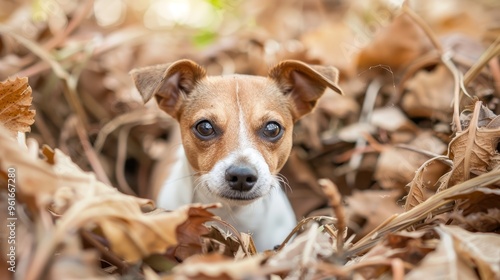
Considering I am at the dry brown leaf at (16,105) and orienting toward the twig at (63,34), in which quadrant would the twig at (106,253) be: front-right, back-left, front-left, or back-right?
back-right

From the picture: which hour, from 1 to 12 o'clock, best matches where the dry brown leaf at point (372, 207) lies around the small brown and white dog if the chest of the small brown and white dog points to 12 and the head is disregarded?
The dry brown leaf is roughly at 9 o'clock from the small brown and white dog.

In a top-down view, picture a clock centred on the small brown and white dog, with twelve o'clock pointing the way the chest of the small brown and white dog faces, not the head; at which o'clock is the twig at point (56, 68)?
The twig is roughly at 4 o'clock from the small brown and white dog.

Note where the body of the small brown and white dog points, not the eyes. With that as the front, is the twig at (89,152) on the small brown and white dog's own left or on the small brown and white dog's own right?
on the small brown and white dog's own right

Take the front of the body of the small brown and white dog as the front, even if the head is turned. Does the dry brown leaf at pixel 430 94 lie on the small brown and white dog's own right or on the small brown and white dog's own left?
on the small brown and white dog's own left

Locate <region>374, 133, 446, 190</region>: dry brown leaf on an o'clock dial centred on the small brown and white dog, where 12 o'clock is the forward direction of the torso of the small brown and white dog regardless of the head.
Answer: The dry brown leaf is roughly at 9 o'clock from the small brown and white dog.

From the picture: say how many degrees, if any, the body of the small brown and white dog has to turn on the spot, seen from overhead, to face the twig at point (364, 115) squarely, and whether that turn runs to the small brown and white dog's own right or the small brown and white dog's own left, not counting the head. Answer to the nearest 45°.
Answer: approximately 135° to the small brown and white dog's own left

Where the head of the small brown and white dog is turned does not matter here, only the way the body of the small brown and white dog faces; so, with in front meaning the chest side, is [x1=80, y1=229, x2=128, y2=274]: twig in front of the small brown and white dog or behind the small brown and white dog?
in front

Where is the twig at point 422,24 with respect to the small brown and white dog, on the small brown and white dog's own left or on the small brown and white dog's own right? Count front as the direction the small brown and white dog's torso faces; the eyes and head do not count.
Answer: on the small brown and white dog's own left

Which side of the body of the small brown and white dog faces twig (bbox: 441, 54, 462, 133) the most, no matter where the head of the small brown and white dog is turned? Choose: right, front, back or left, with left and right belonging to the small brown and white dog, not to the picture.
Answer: left

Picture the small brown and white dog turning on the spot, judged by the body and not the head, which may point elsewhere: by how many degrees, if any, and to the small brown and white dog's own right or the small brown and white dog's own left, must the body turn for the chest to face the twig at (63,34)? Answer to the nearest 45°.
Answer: approximately 135° to the small brown and white dog's own right

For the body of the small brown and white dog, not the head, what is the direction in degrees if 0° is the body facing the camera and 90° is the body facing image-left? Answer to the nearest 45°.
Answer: approximately 0°

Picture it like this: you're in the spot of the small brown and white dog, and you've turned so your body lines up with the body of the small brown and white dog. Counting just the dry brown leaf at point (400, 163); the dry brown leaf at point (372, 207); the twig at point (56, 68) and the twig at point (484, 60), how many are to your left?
3
